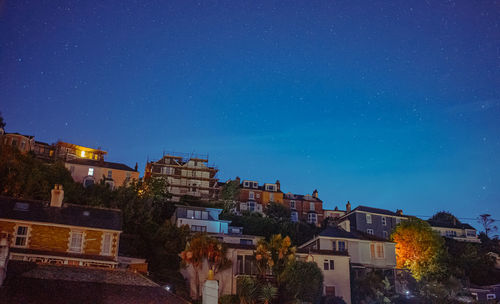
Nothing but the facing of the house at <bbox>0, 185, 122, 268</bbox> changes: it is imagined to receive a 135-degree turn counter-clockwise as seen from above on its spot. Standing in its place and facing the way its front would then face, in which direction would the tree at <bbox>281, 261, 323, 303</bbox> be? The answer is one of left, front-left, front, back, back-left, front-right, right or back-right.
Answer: front-right

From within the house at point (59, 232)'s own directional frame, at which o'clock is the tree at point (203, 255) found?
The tree is roughly at 9 o'clock from the house.

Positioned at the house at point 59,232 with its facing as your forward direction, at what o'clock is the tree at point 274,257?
The tree is roughly at 9 o'clock from the house.

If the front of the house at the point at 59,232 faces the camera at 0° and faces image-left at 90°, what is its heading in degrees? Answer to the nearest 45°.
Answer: approximately 0°
